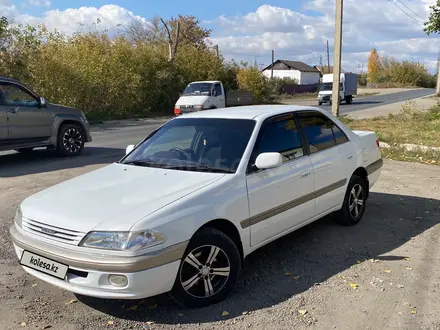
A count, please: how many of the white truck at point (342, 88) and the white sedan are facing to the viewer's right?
0

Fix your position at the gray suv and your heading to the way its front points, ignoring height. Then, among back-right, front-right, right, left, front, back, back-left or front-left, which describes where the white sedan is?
right

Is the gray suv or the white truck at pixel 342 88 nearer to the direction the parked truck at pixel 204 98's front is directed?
the gray suv

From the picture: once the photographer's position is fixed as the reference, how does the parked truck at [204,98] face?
facing the viewer and to the left of the viewer

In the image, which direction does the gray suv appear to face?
to the viewer's right

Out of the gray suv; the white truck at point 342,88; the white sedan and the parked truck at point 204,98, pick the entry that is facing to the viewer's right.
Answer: the gray suv

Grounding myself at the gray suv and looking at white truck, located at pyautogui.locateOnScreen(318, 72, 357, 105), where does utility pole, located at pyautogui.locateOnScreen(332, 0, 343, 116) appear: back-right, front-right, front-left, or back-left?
front-right

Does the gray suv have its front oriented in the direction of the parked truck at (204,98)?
no

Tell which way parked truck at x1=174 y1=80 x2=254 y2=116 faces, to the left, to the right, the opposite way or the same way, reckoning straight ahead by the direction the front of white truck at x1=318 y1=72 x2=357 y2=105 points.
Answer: the same way

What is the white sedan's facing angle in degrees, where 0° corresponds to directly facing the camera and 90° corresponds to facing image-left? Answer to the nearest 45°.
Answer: approximately 45°

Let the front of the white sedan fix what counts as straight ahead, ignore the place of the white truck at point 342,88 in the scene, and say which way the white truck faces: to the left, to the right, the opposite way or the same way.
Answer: the same way

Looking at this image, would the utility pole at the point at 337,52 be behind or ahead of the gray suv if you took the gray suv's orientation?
ahead

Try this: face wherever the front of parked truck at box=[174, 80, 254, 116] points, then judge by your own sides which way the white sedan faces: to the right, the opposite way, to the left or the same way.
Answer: the same way
